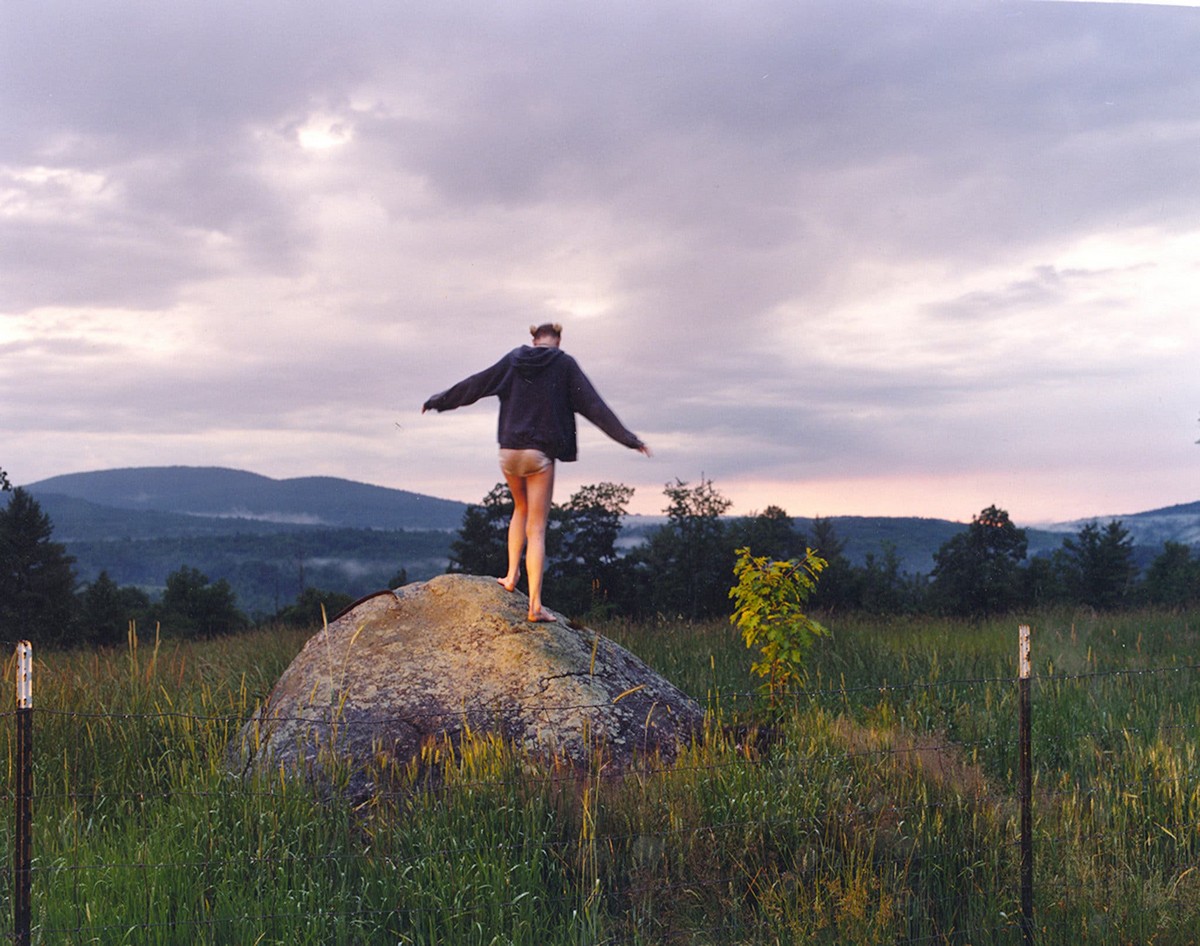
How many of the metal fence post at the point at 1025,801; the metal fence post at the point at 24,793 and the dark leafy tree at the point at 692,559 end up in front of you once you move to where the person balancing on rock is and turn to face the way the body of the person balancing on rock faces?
1

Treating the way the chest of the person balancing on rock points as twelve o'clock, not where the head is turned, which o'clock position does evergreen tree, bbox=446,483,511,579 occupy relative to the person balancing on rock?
The evergreen tree is roughly at 12 o'clock from the person balancing on rock.

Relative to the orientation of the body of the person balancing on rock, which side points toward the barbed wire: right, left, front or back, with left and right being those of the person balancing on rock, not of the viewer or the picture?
back

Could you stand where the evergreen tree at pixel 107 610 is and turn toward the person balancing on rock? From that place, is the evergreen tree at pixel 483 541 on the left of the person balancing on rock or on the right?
left

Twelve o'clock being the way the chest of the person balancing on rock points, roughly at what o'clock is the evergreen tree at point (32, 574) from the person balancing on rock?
The evergreen tree is roughly at 11 o'clock from the person balancing on rock.

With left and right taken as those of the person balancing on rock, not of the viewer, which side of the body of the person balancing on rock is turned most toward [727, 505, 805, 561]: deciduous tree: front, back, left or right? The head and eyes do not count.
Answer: front

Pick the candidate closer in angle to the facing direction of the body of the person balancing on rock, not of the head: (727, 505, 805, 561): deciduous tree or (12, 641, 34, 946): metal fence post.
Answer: the deciduous tree

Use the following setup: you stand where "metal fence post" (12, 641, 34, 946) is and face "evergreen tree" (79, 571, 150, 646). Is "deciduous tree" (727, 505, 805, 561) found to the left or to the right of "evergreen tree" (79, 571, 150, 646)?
right

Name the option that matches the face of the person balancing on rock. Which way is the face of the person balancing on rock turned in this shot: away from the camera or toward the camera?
away from the camera

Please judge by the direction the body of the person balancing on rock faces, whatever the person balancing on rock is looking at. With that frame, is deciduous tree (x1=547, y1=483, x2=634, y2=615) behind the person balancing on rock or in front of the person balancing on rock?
in front

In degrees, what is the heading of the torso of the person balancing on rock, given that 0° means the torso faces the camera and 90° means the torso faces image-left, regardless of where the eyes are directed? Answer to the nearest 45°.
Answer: approximately 180°

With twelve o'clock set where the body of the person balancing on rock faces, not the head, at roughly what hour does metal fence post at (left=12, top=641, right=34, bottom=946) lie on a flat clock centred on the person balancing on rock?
The metal fence post is roughly at 7 o'clock from the person balancing on rock.
